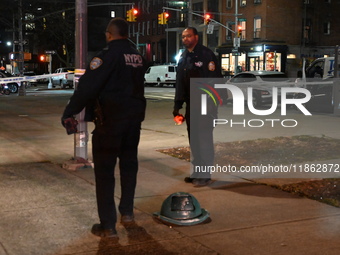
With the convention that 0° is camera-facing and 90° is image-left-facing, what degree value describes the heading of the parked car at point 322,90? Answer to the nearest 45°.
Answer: approximately 90°

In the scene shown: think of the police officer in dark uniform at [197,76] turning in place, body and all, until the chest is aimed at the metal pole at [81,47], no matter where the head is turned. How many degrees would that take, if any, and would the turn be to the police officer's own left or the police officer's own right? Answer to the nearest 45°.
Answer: approximately 90° to the police officer's own right

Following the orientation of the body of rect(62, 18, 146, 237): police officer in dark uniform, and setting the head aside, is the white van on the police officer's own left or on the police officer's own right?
on the police officer's own right

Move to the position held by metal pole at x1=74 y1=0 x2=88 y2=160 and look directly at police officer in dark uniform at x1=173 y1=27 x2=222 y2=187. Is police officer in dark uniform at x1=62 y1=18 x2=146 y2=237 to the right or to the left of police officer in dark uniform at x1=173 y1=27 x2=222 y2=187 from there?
right

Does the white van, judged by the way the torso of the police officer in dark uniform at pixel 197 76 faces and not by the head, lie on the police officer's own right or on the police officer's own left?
on the police officer's own right

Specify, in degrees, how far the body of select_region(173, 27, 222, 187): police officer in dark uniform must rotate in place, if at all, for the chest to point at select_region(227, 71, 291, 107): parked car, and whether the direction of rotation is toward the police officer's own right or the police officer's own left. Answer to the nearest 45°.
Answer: approximately 135° to the police officer's own right

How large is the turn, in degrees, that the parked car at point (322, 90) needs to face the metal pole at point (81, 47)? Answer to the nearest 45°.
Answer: approximately 90° to its left

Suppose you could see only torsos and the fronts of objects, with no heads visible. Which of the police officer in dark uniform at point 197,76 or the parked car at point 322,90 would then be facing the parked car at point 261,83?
the parked car at point 322,90

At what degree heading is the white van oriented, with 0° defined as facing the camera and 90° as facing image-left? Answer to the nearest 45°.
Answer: approximately 135°
